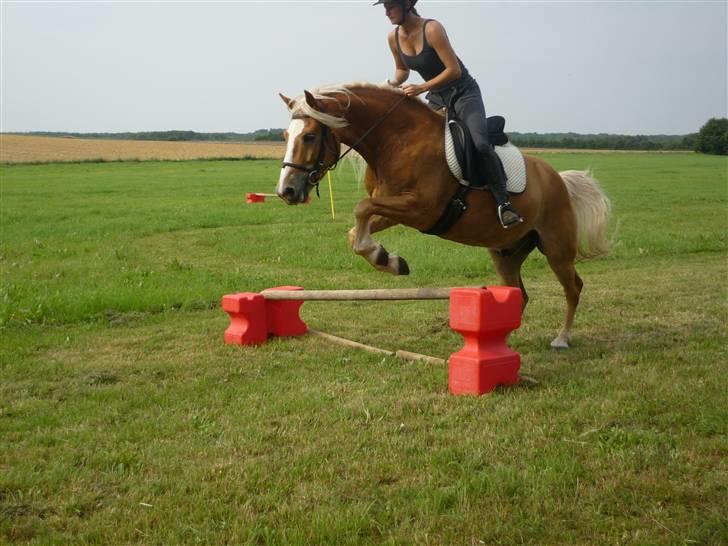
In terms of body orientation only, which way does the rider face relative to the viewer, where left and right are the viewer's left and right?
facing the viewer and to the left of the viewer

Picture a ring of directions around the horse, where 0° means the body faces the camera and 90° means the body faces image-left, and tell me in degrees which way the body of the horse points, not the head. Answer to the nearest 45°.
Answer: approximately 45°

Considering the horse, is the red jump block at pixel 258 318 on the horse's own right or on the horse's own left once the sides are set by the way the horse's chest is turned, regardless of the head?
on the horse's own right
